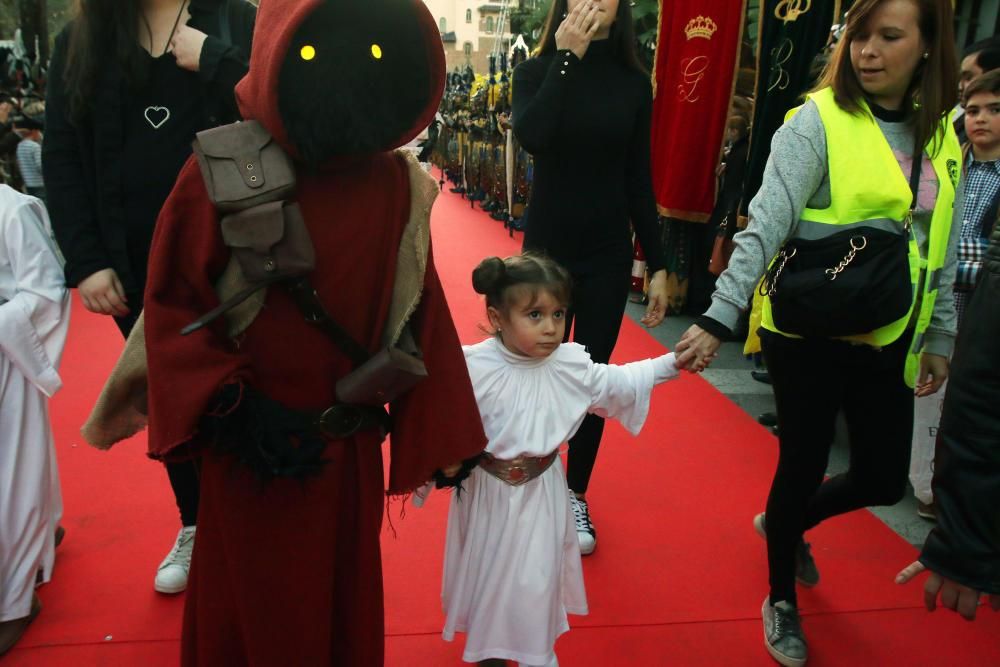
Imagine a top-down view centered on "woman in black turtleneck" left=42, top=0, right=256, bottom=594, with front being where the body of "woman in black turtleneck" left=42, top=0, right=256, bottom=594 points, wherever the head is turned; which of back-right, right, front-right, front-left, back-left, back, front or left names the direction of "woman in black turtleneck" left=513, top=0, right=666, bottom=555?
left

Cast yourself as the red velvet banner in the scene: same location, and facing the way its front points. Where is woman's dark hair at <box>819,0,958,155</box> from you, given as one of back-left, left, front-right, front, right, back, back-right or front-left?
front

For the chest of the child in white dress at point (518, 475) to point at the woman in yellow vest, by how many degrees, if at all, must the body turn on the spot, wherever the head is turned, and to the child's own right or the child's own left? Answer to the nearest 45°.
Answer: approximately 90° to the child's own left

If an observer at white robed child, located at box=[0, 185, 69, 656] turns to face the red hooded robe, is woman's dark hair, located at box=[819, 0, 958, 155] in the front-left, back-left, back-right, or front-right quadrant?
front-left

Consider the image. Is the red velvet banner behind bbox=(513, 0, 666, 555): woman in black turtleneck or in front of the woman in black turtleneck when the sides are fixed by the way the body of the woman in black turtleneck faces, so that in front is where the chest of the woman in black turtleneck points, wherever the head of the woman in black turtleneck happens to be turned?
behind

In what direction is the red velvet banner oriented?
toward the camera

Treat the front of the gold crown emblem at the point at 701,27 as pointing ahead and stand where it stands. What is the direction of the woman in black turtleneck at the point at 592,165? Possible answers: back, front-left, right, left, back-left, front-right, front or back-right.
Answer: front

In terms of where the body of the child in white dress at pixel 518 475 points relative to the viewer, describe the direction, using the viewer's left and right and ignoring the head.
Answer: facing the viewer

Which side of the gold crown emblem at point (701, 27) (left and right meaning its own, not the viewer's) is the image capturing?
front

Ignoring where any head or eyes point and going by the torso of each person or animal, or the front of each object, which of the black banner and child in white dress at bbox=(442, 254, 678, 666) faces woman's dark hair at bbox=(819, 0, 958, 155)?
the black banner

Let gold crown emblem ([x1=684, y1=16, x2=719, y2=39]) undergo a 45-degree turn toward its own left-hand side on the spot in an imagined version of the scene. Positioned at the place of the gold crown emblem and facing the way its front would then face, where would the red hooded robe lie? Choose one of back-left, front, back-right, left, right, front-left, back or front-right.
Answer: front-right

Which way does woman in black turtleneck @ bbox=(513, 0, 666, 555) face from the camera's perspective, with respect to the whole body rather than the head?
toward the camera

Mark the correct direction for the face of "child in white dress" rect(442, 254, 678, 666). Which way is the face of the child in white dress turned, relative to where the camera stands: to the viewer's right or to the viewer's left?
to the viewer's right

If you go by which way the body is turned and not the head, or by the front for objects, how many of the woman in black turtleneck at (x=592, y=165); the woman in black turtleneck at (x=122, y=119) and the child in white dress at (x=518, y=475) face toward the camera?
3
